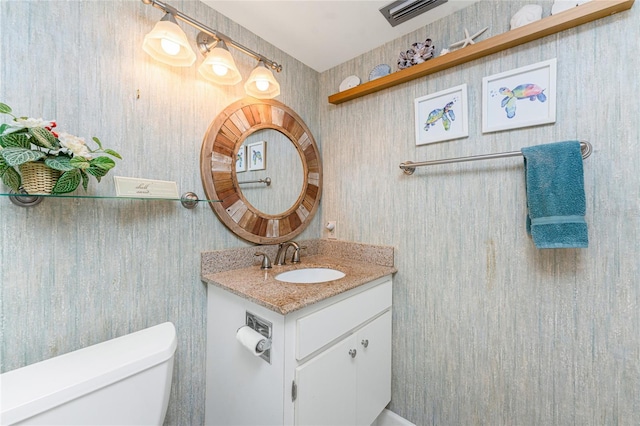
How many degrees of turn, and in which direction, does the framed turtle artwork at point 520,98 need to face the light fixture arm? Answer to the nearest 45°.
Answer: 0° — it already faces it

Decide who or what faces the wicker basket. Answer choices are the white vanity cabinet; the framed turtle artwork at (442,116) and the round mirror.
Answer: the framed turtle artwork

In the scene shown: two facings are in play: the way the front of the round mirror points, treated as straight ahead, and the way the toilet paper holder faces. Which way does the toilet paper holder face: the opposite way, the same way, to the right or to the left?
to the right

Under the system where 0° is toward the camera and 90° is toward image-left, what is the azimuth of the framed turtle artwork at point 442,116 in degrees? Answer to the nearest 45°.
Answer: approximately 45°
